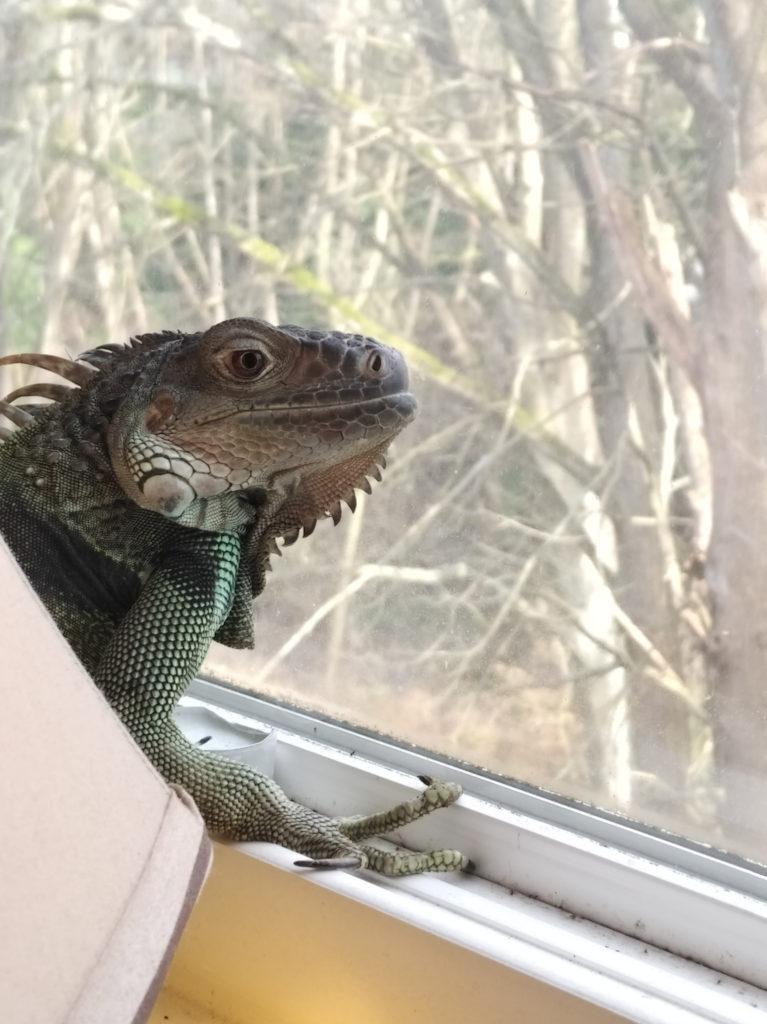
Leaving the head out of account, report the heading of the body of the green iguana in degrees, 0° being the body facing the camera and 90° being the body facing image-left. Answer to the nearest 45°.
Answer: approximately 270°
